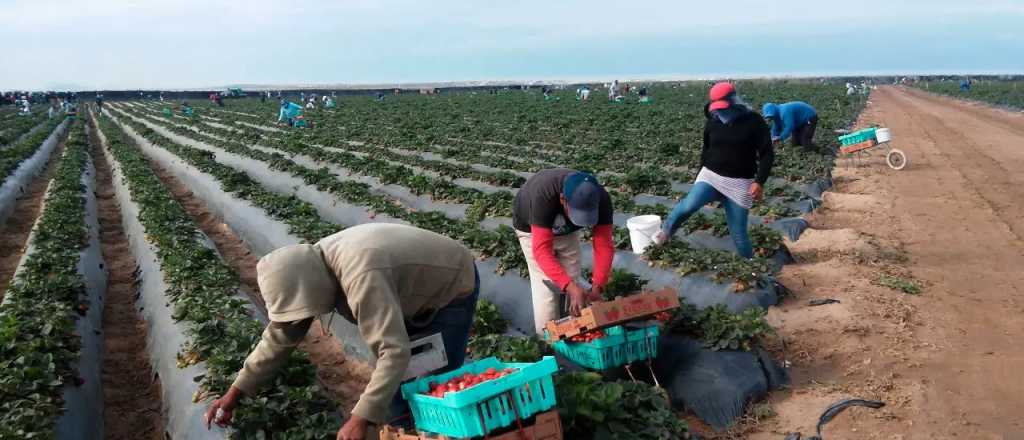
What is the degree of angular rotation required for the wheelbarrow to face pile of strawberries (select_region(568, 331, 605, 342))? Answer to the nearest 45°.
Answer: approximately 90° to its right

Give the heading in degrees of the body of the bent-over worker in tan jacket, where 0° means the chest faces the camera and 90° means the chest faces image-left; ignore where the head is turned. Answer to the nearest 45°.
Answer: approximately 45°

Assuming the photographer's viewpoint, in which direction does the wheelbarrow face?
facing to the right of the viewer

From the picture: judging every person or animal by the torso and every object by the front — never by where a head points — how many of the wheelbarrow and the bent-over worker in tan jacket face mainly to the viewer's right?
1

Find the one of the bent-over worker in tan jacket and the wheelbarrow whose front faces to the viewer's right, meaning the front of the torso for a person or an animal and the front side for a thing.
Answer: the wheelbarrow

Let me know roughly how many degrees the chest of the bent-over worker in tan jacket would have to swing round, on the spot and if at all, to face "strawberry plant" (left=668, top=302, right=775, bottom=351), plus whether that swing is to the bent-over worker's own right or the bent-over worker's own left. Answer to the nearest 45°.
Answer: approximately 180°
